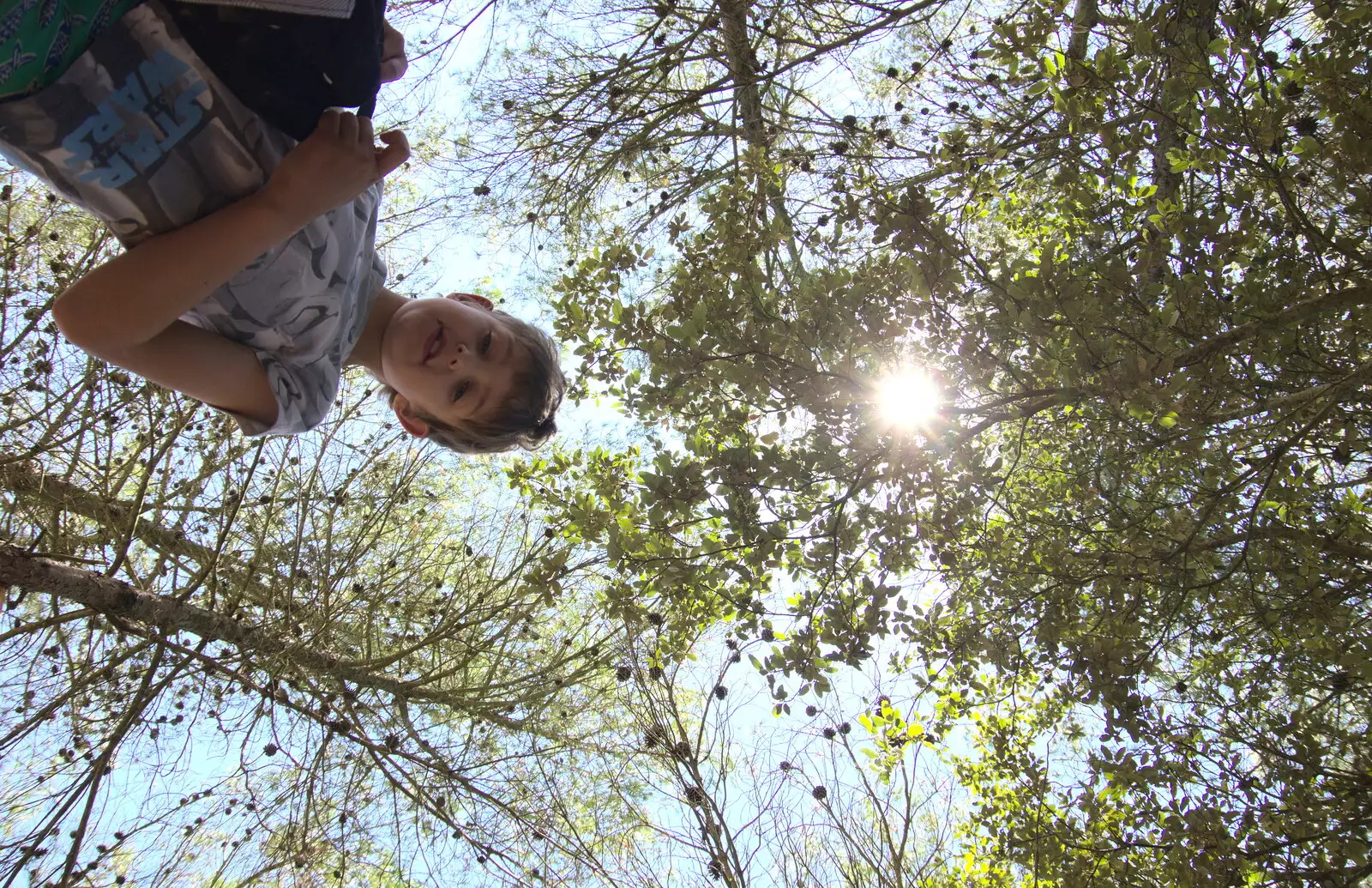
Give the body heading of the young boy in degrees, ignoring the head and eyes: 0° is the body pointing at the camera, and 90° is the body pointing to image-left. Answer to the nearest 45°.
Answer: approximately 0°
